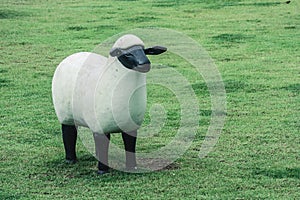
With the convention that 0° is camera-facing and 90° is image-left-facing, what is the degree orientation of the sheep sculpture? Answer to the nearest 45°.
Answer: approximately 315°
